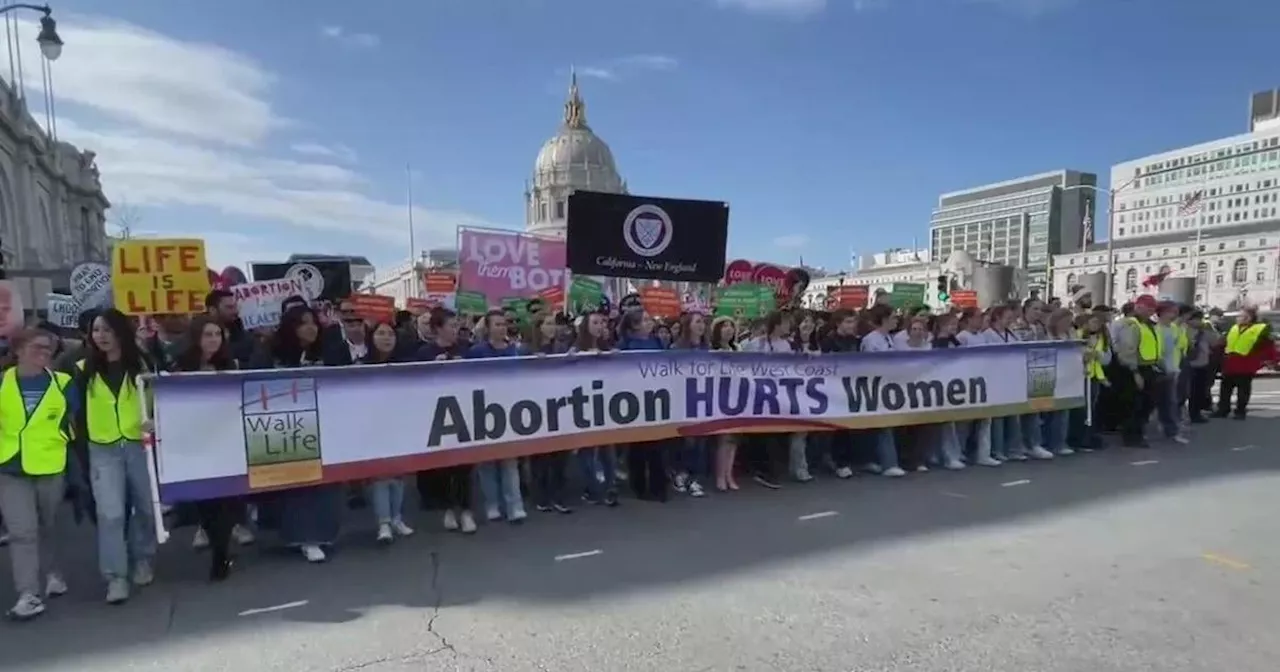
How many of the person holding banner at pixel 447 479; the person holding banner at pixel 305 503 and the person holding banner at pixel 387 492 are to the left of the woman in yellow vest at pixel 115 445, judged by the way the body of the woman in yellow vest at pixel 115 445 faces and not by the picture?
3

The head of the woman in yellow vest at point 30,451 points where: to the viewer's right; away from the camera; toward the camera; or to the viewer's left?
toward the camera

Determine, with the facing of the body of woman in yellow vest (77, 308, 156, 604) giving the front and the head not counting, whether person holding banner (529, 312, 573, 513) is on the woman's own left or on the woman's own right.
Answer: on the woman's own left

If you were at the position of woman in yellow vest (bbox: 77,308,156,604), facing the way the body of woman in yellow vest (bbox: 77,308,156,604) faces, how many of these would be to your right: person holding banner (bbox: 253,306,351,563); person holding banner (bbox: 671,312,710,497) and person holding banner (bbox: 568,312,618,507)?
0

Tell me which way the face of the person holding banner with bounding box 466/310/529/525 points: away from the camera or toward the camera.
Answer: toward the camera

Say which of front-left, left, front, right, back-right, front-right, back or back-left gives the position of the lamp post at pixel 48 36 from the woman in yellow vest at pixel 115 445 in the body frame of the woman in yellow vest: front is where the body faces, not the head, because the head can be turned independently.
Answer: back

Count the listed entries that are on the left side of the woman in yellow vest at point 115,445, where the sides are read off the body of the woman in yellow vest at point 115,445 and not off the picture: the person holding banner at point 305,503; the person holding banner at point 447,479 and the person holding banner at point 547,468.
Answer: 3

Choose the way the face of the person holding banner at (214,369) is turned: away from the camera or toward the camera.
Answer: toward the camera

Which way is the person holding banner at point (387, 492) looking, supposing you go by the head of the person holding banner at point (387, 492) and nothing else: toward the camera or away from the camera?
toward the camera

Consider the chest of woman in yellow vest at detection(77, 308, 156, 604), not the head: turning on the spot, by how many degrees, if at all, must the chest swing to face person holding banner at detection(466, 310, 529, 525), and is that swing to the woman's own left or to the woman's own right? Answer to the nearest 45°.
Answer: approximately 90° to the woman's own left

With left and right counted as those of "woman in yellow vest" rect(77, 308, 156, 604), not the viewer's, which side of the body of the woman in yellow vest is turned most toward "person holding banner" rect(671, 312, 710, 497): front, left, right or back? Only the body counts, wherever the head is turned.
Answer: left

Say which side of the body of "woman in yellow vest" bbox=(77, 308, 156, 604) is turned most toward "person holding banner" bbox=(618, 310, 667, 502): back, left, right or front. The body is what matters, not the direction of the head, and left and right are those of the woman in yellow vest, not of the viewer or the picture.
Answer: left

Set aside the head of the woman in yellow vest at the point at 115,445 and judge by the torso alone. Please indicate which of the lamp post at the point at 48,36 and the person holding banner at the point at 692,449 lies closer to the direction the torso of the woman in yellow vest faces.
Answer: the person holding banner

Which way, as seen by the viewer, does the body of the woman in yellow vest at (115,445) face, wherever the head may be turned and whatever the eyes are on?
toward the camera

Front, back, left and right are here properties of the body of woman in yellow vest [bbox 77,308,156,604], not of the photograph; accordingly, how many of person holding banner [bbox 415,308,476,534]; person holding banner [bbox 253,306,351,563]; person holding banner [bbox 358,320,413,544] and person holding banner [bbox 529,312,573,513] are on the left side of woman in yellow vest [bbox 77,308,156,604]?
4
